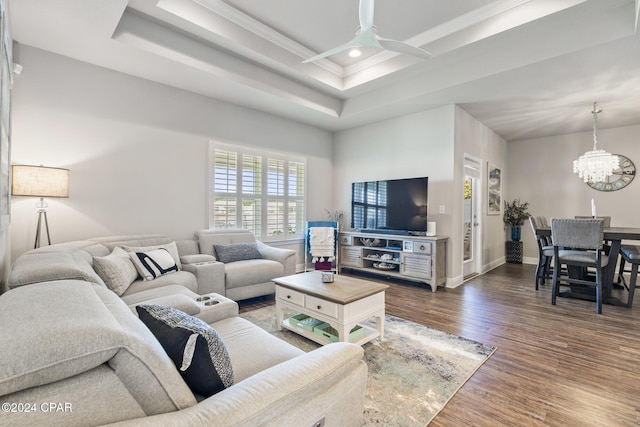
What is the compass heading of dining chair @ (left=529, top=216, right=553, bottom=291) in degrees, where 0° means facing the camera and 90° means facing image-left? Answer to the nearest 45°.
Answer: approximately 270°

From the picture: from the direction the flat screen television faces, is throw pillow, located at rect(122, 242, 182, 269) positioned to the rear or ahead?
ahead

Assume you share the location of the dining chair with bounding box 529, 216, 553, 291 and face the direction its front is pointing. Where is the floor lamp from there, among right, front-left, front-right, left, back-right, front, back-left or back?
back-right

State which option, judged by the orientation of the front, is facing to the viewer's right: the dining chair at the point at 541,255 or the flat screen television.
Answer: the dining chair

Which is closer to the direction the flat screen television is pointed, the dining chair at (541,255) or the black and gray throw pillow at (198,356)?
the black and gray throw pillow

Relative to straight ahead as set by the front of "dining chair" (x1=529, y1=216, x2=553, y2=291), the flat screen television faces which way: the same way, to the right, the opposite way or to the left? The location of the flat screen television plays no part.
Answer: to the right

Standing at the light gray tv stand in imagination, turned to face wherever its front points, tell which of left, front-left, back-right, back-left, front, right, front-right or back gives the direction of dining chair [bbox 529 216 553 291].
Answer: back-left

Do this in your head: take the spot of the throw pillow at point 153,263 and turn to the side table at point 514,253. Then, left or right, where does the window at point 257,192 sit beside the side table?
left

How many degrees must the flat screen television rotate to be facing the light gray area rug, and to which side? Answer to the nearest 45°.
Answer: approximately 45° to its left

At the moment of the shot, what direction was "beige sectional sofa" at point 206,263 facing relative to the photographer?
facing the viewer and to the right of the viewer

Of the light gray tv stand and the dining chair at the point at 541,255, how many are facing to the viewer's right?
1

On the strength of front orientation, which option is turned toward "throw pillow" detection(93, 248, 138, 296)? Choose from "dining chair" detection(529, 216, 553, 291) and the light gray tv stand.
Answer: the light gray tv stand

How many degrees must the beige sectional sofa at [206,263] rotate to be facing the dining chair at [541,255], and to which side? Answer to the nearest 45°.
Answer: approximately 45° to its left

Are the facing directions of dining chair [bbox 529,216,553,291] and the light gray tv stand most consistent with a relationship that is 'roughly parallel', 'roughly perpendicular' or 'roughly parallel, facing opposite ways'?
roughly perpendicular
